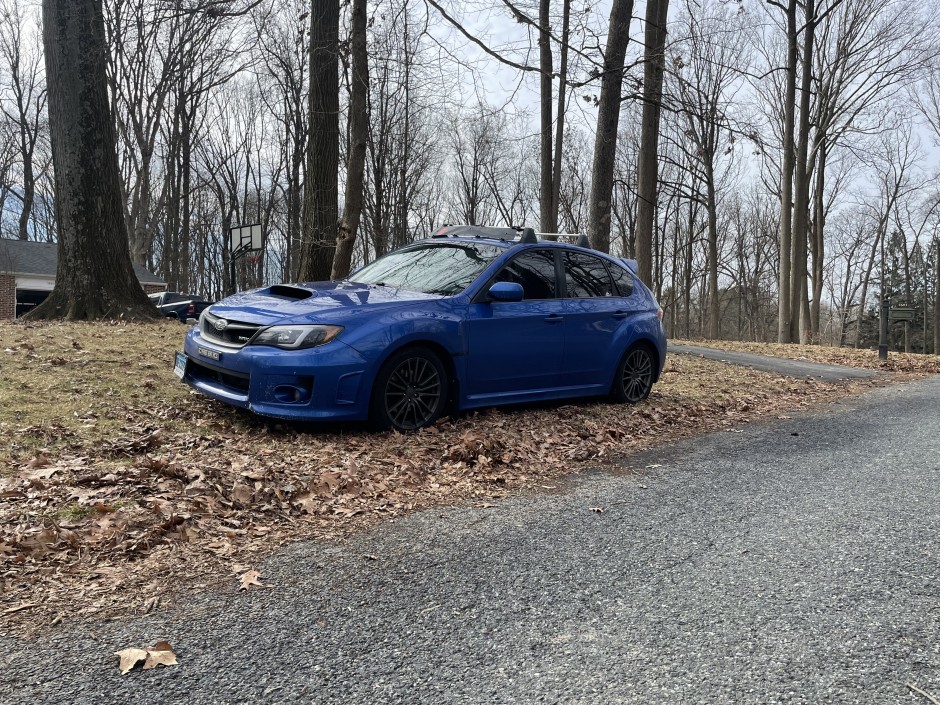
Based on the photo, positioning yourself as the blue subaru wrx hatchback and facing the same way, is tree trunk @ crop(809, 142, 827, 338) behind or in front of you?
behind

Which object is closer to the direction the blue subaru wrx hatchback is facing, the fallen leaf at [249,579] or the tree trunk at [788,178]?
the fallen leaf

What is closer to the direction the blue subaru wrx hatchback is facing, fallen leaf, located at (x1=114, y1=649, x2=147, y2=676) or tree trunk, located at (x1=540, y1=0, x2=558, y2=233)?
the fallen leaf

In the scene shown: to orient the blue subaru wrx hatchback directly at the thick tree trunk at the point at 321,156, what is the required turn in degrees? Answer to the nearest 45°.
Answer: approximately 135° to its right

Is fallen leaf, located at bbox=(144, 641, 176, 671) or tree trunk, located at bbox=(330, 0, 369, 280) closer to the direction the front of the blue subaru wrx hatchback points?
the fallen leaf

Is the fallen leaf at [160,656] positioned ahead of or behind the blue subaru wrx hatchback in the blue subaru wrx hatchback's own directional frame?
ahead

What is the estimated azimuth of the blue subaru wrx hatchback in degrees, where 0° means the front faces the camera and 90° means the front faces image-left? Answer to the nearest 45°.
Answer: approximately 45°

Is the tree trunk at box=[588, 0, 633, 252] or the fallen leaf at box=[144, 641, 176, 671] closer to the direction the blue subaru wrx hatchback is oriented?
the fallen leaf

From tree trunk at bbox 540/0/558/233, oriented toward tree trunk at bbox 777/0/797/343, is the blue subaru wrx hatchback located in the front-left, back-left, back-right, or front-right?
back-right

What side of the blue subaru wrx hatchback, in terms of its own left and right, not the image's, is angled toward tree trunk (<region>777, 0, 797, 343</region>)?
back

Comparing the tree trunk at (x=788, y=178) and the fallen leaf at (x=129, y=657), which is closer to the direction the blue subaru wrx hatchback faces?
the fallen leaf

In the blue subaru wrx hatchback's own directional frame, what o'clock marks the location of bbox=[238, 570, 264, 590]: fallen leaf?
The fallen leaf is roughly at 11 o'clock from the blue subaru wrx hatchback.

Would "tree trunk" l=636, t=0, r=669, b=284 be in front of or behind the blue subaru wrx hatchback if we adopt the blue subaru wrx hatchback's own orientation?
behind

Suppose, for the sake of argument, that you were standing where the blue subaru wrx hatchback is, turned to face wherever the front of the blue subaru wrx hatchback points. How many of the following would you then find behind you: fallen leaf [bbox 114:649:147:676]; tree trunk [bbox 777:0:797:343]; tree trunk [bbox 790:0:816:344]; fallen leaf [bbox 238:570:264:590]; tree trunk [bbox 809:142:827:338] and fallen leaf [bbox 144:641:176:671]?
3

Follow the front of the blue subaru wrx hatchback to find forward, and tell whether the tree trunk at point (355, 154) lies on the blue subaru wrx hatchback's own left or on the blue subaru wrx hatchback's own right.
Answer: on the blue subaru wrx hatchback's own right

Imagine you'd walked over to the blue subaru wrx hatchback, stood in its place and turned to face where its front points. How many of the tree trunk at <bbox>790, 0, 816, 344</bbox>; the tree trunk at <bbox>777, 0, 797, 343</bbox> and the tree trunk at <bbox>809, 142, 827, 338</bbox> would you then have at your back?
3
